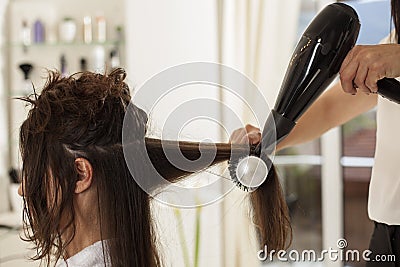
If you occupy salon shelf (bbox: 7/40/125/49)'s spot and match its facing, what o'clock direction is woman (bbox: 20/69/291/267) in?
The woman is roughly at 12 o'clock from the salon shelf.

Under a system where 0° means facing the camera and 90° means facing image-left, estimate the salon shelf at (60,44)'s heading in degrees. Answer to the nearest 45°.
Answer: approximately 0°

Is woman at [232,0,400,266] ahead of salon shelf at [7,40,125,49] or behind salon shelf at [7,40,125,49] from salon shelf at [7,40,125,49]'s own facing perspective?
ahead
